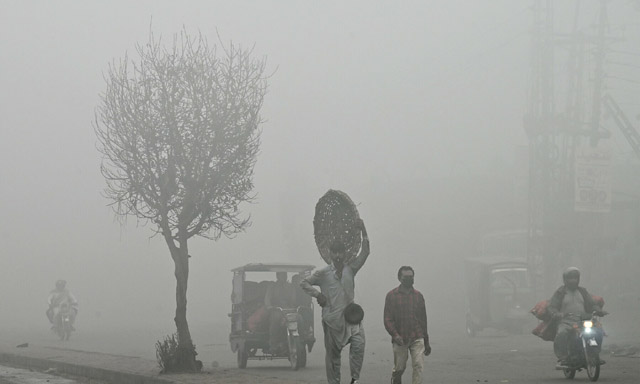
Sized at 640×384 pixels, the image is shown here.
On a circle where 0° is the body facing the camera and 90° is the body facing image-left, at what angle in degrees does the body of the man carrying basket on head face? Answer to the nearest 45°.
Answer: approximately 0°

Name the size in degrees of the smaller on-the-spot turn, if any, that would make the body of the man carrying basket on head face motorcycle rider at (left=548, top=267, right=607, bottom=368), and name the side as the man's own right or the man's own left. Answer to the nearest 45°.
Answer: approximately 135° to the man's own left

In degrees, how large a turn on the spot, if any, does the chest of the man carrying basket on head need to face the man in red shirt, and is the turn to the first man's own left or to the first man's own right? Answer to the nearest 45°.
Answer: approximately 135° to the first man's own left

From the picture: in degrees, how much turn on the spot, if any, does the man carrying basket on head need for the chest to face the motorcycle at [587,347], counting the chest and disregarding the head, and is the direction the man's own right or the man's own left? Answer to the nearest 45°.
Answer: approximately 135° to the man's own left
